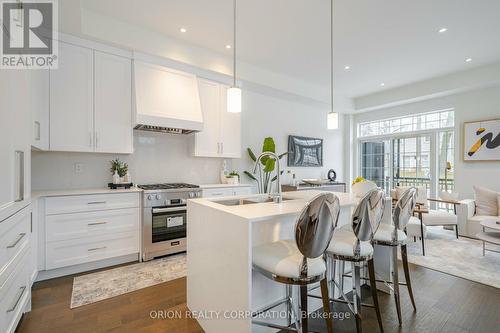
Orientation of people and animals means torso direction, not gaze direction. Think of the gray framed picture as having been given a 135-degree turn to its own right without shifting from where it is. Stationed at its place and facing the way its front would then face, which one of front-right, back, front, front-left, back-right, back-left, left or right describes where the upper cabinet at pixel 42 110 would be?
front-left

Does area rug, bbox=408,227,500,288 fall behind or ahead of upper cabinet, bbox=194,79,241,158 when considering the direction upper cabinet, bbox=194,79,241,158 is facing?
ahead

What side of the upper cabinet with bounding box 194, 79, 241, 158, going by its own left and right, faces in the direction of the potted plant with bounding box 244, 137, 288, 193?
left

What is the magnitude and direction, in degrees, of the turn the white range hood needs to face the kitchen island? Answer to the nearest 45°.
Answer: approximately 45° to its left

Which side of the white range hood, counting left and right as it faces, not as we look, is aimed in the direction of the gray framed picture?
left

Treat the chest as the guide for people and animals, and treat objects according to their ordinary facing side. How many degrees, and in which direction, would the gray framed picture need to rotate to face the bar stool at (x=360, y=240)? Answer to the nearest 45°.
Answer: approximately 45° to its right

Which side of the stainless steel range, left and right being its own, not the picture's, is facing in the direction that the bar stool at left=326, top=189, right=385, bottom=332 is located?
front

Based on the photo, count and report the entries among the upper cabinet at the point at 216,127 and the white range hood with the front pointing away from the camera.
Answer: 0

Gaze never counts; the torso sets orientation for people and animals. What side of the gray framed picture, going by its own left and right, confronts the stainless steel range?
right

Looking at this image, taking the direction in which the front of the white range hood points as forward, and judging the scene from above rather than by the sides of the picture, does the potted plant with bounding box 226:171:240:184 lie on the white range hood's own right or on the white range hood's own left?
on the white range hood's own left

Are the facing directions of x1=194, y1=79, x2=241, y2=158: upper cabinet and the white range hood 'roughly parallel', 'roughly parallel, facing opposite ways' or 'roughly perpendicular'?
roughly parallel

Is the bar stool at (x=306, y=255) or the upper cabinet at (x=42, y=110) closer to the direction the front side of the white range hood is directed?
the bar stool

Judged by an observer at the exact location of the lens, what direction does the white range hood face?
facing the viewer and to the right of the viewer

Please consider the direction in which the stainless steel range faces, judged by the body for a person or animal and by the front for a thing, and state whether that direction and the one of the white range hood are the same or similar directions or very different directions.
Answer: same or similar directions

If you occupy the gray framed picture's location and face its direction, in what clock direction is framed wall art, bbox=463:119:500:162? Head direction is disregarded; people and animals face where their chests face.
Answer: The framed wall art is roughly at 11 o'clock from the gray framed picture.

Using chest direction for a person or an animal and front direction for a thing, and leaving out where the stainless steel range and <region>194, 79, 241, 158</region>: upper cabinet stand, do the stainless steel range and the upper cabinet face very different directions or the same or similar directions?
same or similar directions
